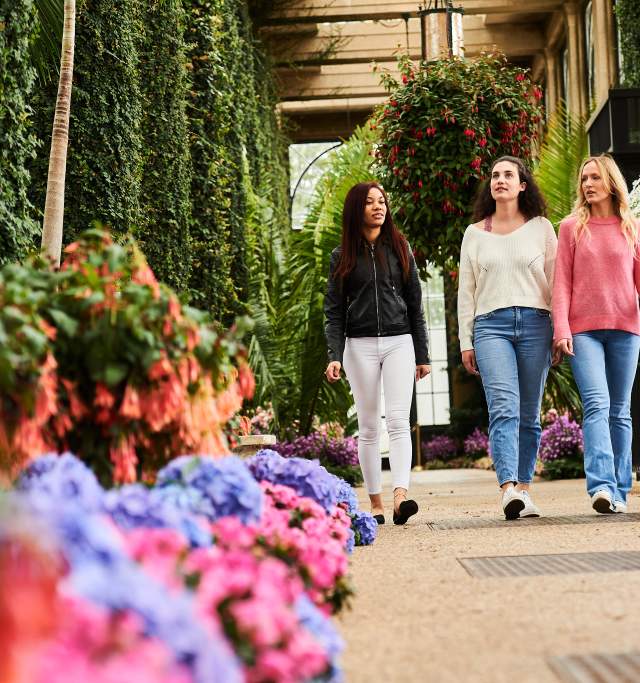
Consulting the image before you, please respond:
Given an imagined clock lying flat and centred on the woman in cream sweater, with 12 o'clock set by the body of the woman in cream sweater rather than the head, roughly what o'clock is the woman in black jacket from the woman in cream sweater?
The woman in black jacket is roughly at 3 o'clock from the woman in cream sweater.

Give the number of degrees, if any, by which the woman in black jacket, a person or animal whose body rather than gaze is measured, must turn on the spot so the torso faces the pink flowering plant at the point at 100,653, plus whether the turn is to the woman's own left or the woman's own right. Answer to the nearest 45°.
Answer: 0° — they already face it

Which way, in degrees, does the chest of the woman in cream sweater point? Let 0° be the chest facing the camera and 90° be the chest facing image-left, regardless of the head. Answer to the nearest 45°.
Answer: approximately 0°

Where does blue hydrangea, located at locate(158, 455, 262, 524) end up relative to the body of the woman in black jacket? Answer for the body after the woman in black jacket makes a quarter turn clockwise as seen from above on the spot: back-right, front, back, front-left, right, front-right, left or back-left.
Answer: left

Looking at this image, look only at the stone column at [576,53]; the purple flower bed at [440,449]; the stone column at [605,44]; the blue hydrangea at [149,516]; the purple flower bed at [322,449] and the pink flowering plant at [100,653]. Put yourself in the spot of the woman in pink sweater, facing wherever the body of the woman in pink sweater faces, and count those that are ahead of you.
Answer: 2

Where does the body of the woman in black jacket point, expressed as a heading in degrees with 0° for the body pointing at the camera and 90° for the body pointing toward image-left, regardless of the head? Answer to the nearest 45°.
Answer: approximately 0°

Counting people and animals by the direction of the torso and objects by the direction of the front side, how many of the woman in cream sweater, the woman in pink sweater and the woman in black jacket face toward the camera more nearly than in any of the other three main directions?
3

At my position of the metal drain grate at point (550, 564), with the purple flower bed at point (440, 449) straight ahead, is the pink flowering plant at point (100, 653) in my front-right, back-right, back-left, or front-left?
back-left

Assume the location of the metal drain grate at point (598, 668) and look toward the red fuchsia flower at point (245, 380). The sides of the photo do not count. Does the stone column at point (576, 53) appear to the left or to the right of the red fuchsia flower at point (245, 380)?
right

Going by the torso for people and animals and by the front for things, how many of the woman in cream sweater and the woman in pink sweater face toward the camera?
2

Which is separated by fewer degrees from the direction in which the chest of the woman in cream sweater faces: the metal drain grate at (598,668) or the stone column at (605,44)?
the metal drain grate

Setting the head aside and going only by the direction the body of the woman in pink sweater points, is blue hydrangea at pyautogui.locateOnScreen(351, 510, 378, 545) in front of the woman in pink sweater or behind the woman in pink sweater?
in front
